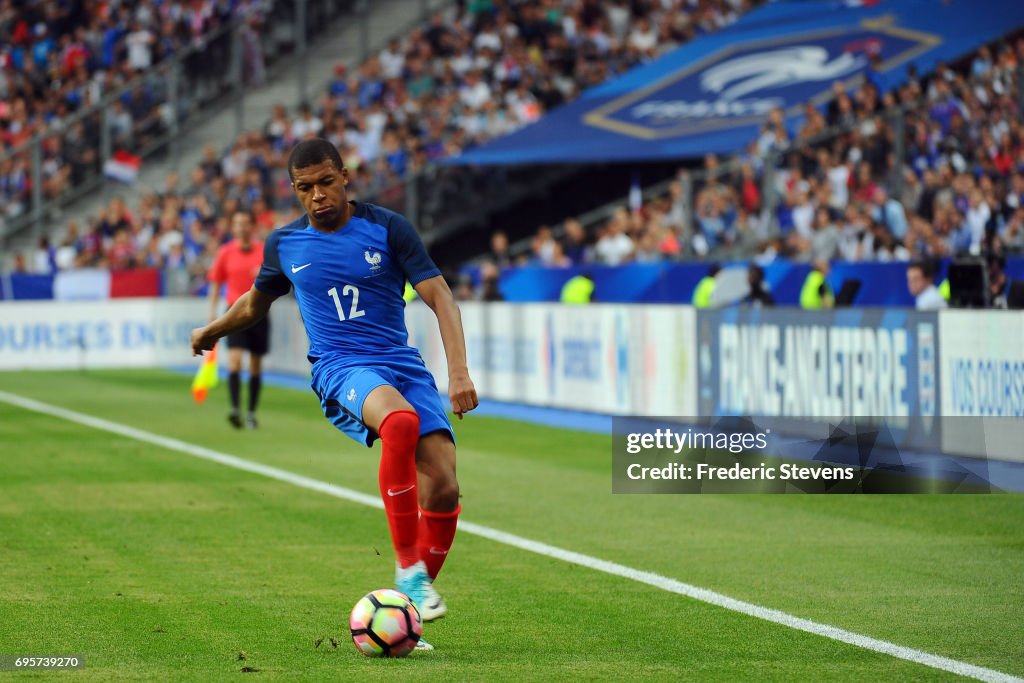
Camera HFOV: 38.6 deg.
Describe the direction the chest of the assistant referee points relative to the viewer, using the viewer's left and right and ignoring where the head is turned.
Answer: facing the viewer

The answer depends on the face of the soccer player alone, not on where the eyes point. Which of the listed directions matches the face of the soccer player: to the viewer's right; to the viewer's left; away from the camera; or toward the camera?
toward the camera

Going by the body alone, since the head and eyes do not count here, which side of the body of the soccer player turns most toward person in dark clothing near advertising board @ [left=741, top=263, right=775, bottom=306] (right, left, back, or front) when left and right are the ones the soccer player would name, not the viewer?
back

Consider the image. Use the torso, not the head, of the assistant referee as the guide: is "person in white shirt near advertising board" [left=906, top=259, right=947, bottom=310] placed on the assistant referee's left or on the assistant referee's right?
on the assistant referee's left

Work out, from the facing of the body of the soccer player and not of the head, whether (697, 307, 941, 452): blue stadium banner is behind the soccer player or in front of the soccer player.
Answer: behind

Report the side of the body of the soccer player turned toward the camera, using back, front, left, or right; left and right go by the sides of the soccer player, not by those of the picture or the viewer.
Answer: front

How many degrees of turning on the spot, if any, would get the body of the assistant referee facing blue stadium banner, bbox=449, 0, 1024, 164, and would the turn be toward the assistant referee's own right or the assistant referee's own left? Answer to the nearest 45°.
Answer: approximately 135° to the assistant referee's own left

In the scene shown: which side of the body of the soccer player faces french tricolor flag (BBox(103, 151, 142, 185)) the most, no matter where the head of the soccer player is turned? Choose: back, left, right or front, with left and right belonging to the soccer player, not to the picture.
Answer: back

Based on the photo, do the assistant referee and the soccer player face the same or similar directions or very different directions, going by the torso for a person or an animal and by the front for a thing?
same or similar directions

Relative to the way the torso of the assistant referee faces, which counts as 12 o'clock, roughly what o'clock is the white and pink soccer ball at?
The white and pink soccer ball is roughly at 12 o'clock from the assistant referee.

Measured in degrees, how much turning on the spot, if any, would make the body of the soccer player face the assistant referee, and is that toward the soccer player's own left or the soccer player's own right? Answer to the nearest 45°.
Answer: approximately 180°

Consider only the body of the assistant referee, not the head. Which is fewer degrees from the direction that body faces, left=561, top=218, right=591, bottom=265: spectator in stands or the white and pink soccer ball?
the white and pink soccer ball

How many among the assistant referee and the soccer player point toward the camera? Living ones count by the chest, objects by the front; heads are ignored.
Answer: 2
